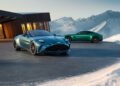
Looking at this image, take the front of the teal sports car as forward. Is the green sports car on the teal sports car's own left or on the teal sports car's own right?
on the teal sports car's own left

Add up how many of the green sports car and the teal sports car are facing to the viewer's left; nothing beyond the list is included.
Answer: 1
